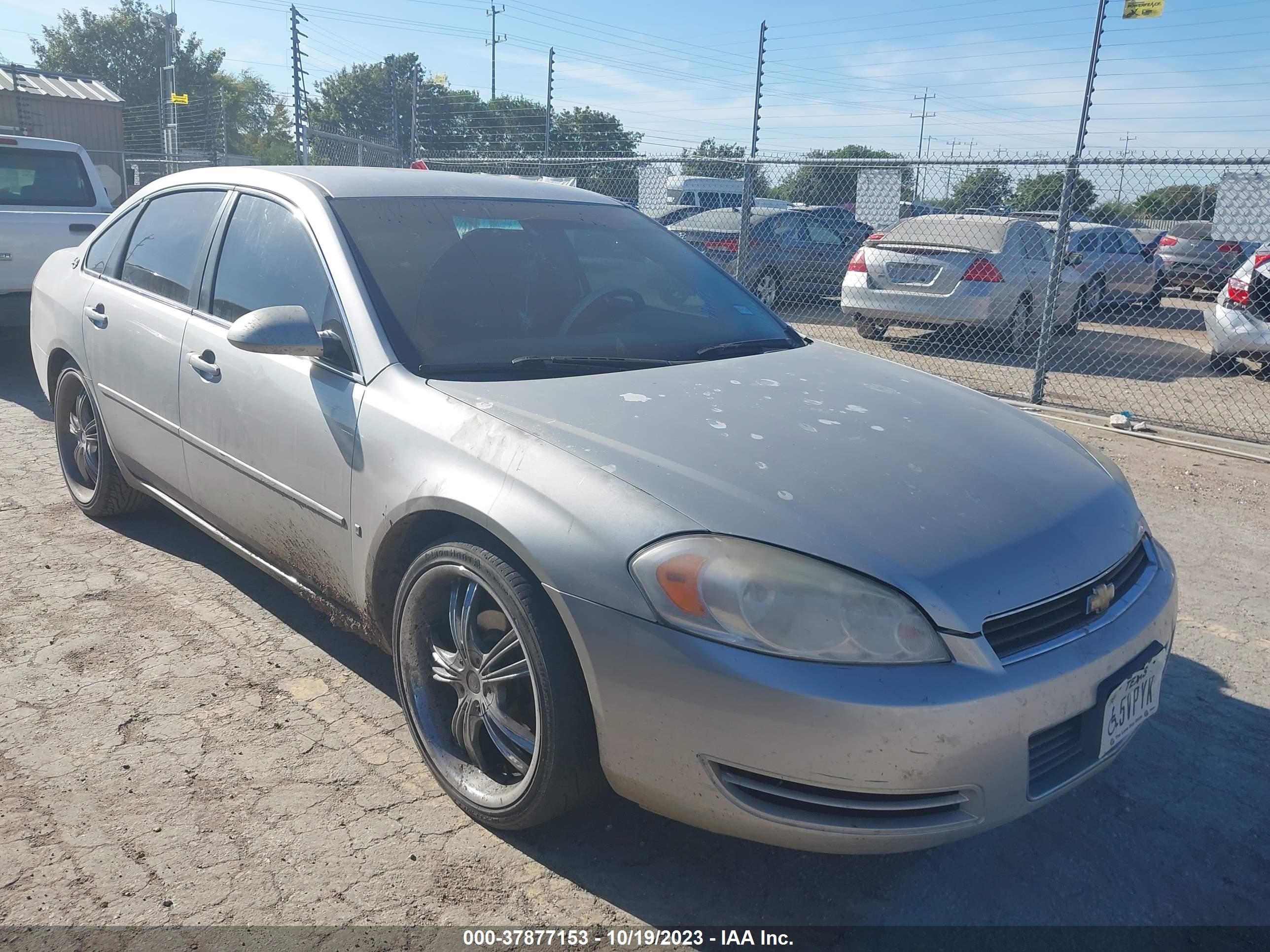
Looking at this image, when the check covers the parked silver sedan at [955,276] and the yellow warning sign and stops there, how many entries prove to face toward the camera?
1

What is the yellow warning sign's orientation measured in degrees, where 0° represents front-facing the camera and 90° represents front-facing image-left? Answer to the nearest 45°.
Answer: approximately 0°

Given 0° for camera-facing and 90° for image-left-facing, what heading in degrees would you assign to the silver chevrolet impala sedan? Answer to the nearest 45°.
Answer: approximately 315°

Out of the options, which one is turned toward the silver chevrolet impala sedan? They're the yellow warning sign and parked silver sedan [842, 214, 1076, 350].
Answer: the yellow warning sign

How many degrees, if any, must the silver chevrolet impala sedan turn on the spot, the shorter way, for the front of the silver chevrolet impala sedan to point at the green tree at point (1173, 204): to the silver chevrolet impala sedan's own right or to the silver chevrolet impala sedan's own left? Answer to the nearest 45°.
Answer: approximately 90° to the silver chevrolet impala sedan's own left

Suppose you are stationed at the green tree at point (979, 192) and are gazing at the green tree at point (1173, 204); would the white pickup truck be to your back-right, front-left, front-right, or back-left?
back-right

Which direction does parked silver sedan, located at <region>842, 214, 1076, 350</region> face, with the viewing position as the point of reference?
facing away from the viewer and to the right of the viewer

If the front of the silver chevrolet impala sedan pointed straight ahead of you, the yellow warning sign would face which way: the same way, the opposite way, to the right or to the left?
to the right

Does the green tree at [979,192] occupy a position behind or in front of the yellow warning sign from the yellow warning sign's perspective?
behind

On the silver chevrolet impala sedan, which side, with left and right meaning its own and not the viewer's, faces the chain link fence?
left

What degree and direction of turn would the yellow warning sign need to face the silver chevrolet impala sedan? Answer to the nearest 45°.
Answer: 0° — it already faces it

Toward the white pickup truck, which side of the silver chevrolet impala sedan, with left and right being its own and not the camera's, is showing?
back
